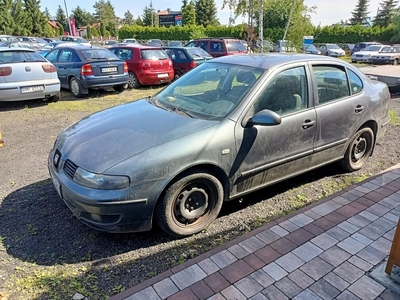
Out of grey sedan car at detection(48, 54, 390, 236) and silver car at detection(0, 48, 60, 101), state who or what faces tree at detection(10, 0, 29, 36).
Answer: the silver car

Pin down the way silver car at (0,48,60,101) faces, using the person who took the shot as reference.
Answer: facing away from the viewer

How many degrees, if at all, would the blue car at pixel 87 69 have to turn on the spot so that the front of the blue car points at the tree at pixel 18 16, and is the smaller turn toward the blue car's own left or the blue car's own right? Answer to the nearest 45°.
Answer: approximately 45° to the blue car's own right

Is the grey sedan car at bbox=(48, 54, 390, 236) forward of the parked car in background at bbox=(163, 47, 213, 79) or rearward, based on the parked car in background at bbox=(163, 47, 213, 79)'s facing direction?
rearward

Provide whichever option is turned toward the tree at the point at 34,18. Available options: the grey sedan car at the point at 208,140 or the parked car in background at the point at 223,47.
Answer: the parked car in background

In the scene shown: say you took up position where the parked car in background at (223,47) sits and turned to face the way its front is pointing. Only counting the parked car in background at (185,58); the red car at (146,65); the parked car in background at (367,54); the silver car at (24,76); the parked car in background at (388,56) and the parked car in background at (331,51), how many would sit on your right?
3

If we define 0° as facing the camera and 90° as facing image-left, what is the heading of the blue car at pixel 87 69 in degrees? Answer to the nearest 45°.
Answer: approximately 135°

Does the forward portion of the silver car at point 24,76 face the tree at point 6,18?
yes

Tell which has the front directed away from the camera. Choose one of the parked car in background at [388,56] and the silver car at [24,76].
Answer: the silver car

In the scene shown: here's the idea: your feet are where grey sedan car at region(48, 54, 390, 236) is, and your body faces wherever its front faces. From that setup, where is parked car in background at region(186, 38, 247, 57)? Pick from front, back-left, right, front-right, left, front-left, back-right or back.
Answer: back-right

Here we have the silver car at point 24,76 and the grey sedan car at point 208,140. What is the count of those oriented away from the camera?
1

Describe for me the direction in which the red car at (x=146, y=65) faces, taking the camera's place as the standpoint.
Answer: facing away from the viewer and to the left of the viewer

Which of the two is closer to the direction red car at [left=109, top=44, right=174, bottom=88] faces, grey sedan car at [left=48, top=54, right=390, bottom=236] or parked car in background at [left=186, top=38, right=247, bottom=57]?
the parked car in background

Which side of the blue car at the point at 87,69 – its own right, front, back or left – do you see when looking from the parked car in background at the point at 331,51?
right

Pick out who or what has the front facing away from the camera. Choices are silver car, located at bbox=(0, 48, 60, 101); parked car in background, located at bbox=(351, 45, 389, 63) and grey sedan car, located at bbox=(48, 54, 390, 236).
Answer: the silver car

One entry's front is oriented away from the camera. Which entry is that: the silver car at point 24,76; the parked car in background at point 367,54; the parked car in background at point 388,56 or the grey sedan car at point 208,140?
the silver car

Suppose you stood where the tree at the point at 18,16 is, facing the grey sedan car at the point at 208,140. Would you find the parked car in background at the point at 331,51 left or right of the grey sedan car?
left
